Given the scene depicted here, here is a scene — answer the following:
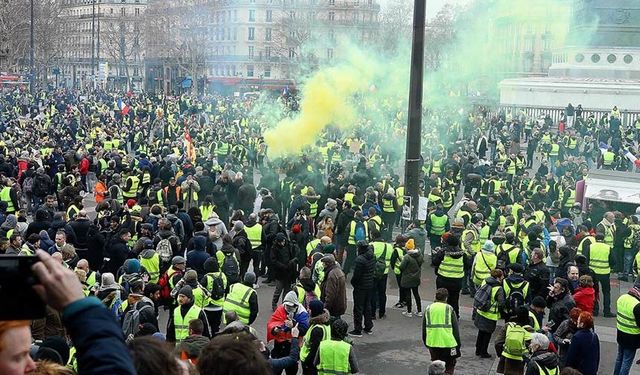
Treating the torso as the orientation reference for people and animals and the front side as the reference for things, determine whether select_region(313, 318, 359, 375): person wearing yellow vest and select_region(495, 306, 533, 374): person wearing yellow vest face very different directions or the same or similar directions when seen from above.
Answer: same or similar directions

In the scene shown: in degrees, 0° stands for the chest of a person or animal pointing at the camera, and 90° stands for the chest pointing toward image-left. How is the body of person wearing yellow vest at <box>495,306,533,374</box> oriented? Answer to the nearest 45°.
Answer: approximately 180°

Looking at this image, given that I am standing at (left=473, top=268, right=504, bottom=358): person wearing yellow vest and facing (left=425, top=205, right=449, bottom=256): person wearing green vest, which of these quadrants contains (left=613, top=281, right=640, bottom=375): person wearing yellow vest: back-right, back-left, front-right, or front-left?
back-right

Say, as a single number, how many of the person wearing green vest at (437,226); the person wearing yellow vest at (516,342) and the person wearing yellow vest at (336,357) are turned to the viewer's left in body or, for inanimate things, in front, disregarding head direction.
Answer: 0

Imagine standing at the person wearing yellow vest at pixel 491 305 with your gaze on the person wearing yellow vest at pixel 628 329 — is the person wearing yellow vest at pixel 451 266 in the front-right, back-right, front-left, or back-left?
back-left

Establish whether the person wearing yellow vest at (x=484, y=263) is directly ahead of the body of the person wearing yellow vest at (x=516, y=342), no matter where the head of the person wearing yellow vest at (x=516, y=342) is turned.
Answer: yes

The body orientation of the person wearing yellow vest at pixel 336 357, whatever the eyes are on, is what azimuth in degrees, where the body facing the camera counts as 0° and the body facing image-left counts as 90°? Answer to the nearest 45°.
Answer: approximately 180°

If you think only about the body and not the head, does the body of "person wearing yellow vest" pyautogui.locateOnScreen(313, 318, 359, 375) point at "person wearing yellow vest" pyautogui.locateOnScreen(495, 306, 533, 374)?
no

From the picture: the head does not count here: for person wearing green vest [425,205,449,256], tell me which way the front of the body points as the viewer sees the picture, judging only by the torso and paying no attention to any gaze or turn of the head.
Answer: away from the camera

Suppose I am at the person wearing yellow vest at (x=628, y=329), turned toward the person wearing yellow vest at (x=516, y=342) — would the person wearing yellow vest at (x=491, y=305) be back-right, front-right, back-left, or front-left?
front-right

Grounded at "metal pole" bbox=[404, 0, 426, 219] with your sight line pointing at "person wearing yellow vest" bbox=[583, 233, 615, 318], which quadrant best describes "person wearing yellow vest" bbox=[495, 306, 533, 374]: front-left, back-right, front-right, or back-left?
front-right

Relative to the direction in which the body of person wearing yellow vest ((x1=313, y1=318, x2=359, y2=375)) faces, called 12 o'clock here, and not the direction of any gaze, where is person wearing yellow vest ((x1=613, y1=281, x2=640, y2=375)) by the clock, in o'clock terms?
person wearing yellow vest ((x1=613, y1=281, x2=640, y2=375)) is roughly at 2 o'clock from person wearing yellow vest ((x1=313, y1=318, x2=359, y2=375)).

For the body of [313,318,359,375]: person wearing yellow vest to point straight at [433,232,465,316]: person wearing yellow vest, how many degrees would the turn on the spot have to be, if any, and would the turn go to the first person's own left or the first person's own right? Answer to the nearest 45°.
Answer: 0° — they already face them
